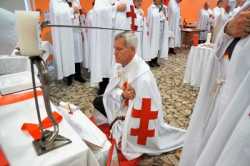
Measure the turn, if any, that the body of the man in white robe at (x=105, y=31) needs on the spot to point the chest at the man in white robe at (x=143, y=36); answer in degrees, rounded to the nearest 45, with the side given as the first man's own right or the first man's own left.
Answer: approximately 45° to the first man's own left

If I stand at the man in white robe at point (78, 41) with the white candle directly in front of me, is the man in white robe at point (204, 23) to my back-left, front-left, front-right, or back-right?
back-left

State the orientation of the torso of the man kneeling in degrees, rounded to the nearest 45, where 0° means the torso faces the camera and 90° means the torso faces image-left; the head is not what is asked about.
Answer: approximately 45°

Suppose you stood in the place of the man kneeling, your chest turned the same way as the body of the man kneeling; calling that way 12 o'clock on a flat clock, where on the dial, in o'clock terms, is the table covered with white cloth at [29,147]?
The table covered with white cloth is roughly at 11 o'clock from the man kneeling.
